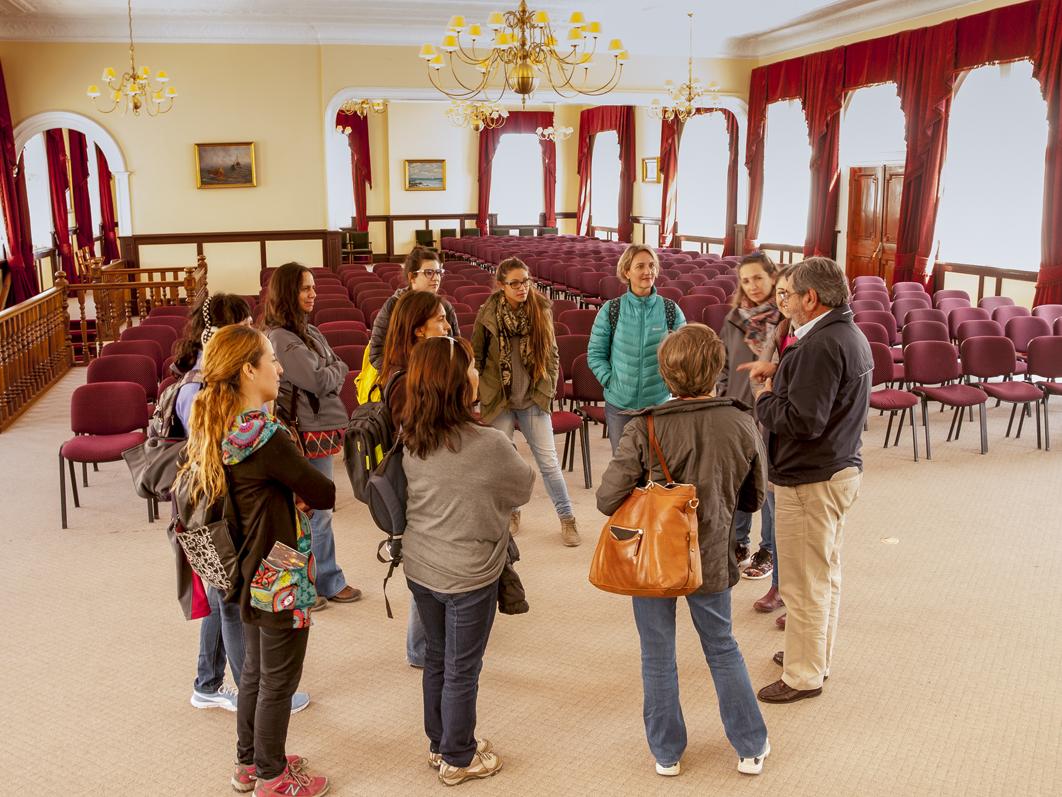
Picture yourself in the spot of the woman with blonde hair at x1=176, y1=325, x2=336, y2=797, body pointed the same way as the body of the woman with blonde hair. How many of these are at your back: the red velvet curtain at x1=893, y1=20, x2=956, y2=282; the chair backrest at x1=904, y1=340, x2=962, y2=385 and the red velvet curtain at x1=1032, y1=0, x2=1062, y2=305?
0

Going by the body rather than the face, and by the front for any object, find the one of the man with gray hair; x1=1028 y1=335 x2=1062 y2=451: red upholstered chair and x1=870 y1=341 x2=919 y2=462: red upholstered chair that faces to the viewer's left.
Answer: the man with gray hair

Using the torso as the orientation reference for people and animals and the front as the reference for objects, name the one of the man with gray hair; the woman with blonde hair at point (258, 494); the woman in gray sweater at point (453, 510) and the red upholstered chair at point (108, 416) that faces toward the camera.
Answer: the red upholstered chair

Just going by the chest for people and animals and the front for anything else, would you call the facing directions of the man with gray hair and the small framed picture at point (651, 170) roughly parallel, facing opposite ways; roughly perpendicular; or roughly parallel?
roughly perpendicular

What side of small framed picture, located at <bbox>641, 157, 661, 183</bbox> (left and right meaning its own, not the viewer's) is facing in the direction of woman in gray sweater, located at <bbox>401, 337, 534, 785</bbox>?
front

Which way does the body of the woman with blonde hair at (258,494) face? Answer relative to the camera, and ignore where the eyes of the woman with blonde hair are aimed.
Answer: to the viewer's right

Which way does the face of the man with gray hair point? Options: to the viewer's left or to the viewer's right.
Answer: to the viewer's left

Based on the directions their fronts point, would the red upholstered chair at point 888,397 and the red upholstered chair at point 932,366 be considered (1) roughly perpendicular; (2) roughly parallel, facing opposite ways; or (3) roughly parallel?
roughly parallel

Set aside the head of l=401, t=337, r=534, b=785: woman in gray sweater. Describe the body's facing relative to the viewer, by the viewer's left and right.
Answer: facing away from the viewer and to the right of the viewer

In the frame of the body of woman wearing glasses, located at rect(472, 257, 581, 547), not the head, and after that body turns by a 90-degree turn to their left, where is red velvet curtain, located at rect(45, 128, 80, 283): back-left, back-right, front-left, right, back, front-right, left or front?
back-left

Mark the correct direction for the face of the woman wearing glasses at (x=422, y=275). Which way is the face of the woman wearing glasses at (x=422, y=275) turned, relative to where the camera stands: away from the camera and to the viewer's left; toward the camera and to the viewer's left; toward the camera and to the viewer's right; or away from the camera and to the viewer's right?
toward the camera and to the viewer's right

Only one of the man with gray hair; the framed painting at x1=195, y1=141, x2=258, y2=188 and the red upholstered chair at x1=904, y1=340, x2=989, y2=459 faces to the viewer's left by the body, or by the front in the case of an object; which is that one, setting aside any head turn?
the man with gray hair

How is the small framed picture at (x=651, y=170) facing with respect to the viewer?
toward the camera

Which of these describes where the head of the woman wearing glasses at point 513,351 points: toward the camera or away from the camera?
toward the camera

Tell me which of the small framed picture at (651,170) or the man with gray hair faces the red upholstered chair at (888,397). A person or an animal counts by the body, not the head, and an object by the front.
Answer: the small framed picture

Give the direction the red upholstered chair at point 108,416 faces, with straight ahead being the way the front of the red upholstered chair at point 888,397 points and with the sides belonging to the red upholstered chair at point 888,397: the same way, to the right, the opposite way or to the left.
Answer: the same way

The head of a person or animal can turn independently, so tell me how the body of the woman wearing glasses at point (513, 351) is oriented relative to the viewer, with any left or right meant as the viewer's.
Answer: facing the viewer

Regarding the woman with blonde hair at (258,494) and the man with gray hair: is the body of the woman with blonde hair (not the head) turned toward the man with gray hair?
yes

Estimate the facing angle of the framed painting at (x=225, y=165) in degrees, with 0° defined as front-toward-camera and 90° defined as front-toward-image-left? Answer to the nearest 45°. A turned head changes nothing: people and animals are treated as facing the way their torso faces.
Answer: approximately 0°

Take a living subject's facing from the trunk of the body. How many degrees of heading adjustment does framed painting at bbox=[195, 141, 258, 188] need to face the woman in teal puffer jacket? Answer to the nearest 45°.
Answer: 0° — it already faces them
